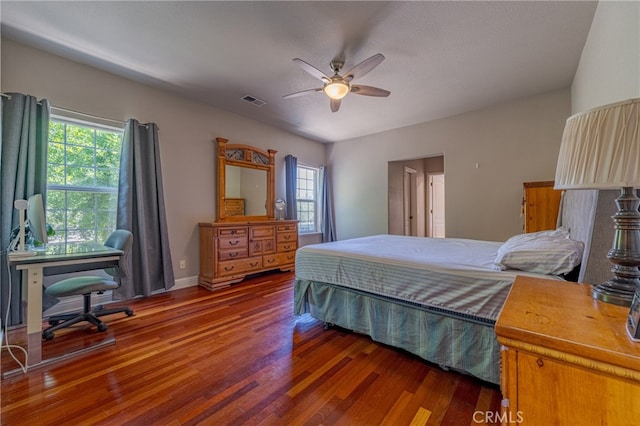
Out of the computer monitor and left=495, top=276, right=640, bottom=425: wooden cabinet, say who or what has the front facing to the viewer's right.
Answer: the computer monitor

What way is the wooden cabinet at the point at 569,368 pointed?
to the viewer's left

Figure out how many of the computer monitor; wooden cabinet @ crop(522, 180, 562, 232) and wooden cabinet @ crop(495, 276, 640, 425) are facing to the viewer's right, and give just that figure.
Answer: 1

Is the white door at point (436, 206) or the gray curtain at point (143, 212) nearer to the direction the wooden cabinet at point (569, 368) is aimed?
the gray curtain

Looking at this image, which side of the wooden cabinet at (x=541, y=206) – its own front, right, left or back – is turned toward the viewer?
left

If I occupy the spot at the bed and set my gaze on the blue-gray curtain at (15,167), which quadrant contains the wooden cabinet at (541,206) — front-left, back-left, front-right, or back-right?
back-right

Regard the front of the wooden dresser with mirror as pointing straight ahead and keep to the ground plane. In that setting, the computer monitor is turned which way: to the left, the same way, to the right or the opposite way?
to the left

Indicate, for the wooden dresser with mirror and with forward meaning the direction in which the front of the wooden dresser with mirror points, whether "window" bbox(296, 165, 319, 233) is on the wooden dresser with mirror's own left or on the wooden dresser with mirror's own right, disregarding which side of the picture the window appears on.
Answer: on the wooden dresser with mirror's own left

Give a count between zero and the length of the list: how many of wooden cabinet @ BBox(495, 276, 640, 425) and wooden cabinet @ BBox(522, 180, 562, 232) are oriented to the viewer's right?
0

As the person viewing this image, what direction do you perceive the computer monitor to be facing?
facing to the right of the viewer

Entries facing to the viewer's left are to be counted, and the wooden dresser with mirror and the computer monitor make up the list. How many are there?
0

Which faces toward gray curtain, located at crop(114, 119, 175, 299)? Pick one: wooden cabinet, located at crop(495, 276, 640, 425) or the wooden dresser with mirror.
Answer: the wooden cabinet

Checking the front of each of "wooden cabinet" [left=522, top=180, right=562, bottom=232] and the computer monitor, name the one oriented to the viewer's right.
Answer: the computer monitor
